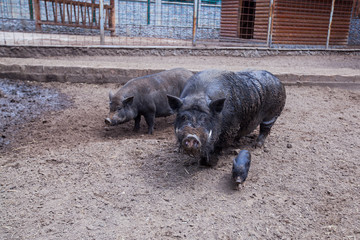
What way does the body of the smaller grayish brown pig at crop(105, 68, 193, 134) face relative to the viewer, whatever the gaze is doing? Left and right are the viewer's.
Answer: facing the viewer and to the left of the viewer

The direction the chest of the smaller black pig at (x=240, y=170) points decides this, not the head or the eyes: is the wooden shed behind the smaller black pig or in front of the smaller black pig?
behind

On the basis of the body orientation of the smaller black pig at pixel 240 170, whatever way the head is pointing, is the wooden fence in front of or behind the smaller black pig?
behind

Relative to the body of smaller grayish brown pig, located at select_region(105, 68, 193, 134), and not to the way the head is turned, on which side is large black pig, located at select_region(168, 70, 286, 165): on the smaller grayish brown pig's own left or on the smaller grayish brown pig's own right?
on the smaller grayish brown pig's own left

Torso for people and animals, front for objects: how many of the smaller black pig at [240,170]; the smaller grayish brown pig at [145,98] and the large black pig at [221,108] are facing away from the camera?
0

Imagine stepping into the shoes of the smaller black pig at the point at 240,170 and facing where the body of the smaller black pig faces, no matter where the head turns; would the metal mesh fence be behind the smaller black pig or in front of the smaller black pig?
behind

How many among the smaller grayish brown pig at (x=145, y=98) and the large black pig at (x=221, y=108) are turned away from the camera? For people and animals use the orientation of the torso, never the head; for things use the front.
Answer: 0

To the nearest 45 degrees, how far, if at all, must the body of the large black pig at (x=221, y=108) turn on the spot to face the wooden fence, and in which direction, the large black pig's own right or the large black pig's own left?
approximately 90° to the large black pig's own right

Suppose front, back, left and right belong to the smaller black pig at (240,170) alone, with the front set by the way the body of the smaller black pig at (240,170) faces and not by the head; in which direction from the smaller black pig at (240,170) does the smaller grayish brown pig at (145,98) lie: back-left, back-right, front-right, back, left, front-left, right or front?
back-right

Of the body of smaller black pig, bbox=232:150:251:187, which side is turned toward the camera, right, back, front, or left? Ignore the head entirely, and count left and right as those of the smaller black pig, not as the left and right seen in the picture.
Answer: front

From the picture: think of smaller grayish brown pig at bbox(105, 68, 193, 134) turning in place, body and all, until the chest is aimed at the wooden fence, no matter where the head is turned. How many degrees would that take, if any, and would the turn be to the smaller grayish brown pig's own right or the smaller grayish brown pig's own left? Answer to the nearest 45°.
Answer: approximately 135° to the smaller grayish brown pig's own right
